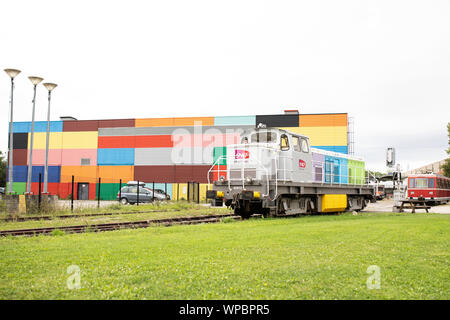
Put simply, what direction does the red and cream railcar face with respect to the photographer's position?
facing the viewer and to the left of the viewer
